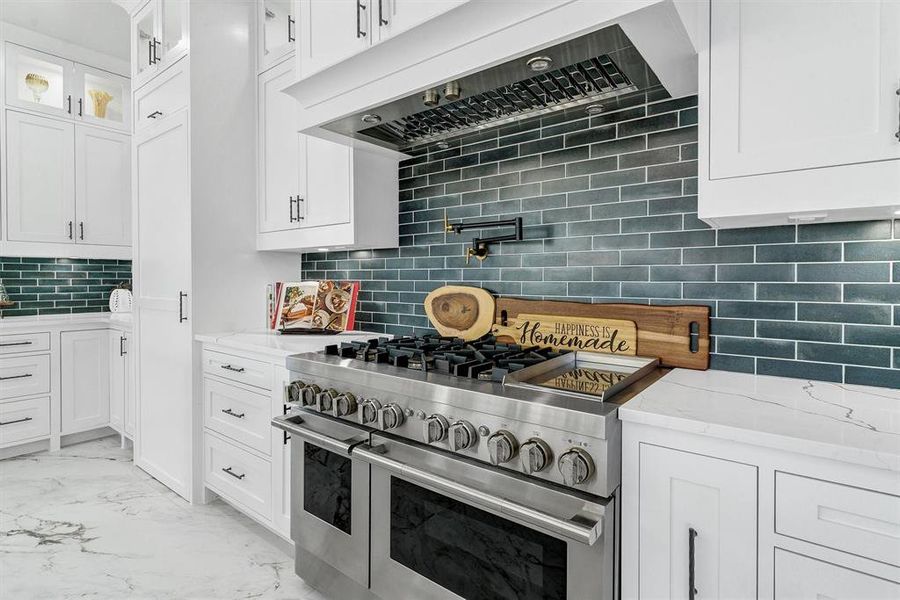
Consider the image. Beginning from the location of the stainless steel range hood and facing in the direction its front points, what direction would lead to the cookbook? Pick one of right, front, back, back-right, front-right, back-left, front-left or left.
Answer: right

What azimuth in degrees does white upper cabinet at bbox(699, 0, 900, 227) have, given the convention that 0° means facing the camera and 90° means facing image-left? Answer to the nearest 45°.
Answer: approximately 45°

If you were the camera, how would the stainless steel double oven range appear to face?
facing the viewer and to the left of the viewer

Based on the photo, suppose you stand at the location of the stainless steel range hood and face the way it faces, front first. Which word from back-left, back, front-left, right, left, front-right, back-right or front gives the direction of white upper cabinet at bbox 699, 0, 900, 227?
left

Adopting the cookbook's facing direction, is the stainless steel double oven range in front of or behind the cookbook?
in front

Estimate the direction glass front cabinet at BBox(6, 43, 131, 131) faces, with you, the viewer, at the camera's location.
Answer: facing the viewer and to the right of the viewer

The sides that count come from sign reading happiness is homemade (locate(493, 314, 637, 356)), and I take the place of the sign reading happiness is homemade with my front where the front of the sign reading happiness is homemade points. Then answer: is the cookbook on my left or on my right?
on my right

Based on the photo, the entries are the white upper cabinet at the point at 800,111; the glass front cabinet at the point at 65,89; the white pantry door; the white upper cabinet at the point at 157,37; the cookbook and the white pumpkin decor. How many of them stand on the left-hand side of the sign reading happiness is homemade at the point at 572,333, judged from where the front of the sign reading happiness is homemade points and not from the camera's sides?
1

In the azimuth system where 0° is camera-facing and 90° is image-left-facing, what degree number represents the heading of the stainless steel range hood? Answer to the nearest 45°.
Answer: approximately 45°

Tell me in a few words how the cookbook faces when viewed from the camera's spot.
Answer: facing the viewer

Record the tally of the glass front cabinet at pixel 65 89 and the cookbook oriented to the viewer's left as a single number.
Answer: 0

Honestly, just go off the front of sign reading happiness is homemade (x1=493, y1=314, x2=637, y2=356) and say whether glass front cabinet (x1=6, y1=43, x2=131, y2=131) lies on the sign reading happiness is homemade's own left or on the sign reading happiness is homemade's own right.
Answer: on the sign reading happiness is homemade's own right

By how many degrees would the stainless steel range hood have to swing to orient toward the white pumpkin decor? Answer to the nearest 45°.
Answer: approximately 90° to its right
